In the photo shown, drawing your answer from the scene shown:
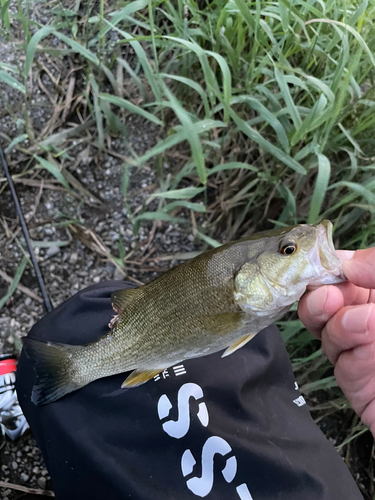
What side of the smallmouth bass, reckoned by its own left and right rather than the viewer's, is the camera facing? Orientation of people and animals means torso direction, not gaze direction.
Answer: right

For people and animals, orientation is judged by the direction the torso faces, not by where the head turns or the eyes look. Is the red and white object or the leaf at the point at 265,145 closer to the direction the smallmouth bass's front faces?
the leaf

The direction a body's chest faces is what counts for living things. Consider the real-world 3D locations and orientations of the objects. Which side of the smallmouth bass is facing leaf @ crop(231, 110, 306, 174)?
left
